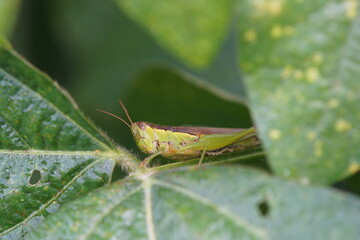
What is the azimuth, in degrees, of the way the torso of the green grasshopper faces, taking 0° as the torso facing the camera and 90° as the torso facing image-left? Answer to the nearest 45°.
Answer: approximately 90°

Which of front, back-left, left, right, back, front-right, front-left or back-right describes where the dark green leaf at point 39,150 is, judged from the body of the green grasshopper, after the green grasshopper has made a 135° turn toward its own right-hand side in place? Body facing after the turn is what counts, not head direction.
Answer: back
